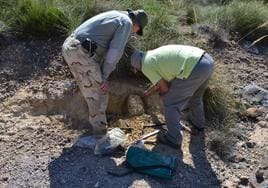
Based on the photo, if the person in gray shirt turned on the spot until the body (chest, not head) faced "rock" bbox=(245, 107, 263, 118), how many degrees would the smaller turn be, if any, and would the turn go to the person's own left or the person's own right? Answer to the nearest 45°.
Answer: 0° — they already face it

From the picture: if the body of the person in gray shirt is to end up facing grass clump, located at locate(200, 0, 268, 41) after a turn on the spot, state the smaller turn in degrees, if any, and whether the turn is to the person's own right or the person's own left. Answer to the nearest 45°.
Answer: approximately 45° to the person's own left

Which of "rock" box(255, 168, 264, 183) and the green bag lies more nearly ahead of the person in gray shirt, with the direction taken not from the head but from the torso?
the rock

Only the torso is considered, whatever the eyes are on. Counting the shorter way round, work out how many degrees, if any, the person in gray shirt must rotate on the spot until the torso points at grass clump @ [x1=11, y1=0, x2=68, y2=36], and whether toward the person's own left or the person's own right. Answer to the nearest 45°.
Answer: approximately 135° to the person's own left

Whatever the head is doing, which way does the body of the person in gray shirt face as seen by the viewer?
to the viewer's right
